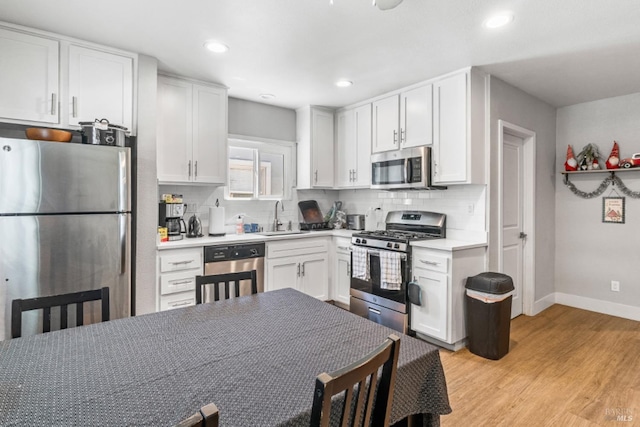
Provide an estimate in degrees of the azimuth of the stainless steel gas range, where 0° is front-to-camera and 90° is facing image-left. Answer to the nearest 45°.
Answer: approximately 45°

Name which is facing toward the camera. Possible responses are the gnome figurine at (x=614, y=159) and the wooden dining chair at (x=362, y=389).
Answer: the gnome figurine

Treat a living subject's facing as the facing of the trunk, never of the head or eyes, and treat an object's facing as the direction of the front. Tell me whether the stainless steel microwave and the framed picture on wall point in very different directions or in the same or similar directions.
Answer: same or similar directions

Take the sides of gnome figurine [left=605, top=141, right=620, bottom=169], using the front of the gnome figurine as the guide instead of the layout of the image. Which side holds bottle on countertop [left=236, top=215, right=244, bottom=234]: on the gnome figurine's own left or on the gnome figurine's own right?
on the gnome figurine's own right

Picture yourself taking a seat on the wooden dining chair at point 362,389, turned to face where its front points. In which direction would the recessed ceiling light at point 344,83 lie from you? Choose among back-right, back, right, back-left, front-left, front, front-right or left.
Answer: front-right

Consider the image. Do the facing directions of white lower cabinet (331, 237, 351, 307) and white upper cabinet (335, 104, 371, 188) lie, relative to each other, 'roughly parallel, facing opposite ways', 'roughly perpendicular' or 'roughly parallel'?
roughly parallel

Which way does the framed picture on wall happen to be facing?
toward the camera

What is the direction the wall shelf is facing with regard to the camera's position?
facing the viewer

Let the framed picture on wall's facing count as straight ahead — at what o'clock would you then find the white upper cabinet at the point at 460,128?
The white upper cabinet is roughly at 1 o'clock from the framed picture on wall.

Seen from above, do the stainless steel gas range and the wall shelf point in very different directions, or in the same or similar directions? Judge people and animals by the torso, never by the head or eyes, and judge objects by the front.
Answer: same or similar directions

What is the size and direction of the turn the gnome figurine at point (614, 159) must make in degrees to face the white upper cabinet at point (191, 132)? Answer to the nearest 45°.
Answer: approximately 45° to its right

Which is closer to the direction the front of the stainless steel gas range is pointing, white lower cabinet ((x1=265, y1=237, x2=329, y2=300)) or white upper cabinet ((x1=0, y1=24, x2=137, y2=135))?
the white upper cabinet

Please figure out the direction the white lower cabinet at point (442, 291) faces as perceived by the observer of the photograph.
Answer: facing the viewer and to the left of the viewer

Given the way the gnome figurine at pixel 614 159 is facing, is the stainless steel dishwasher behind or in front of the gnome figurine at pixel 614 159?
in front

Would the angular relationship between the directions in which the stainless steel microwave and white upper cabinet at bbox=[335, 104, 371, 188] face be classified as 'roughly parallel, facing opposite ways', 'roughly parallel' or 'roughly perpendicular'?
roughly parallel

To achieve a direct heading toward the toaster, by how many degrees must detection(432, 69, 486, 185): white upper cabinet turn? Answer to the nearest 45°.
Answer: approximately 90° to its right
